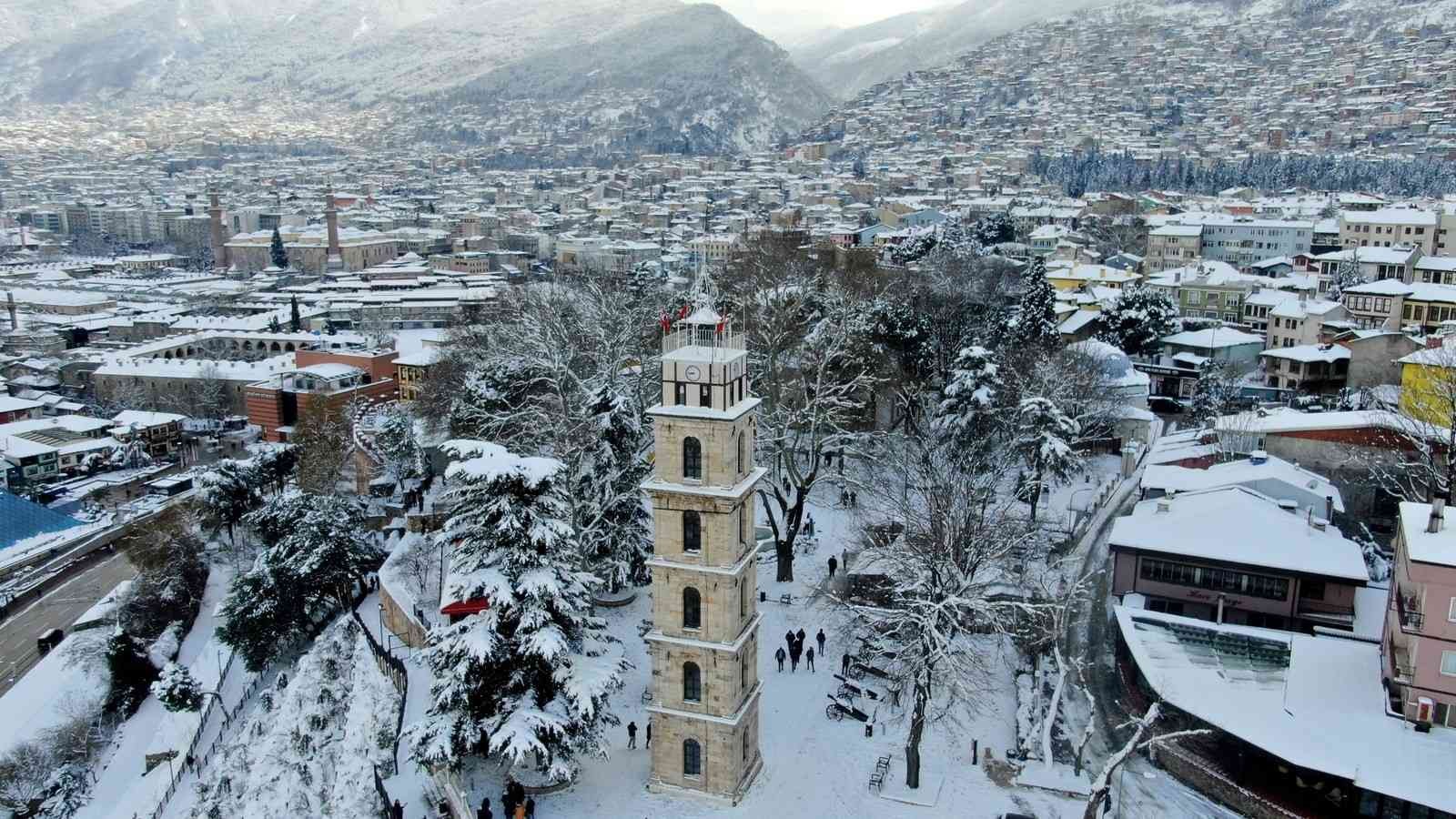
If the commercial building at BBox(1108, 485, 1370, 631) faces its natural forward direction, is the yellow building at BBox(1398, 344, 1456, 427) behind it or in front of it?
behind

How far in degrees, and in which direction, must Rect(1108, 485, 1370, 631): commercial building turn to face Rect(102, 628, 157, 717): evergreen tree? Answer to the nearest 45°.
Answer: approximately 90° to its right

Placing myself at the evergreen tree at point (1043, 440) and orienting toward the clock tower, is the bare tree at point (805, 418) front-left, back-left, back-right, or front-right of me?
front-right

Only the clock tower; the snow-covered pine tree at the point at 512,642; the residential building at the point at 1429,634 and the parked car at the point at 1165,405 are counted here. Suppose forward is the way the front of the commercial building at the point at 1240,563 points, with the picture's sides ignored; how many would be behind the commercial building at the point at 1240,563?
1

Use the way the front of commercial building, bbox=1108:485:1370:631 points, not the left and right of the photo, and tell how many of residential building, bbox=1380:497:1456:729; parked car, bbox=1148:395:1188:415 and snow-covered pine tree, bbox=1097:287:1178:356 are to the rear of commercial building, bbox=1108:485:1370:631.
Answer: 2

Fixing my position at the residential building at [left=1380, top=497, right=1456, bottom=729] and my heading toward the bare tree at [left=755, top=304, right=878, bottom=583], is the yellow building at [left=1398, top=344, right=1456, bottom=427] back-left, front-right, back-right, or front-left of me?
front-right

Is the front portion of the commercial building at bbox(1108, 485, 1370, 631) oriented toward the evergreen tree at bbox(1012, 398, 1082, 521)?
no

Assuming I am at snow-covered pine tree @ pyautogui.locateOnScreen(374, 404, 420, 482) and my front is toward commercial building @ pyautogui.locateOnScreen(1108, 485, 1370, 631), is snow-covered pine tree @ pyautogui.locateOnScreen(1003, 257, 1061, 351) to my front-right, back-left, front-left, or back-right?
front-left

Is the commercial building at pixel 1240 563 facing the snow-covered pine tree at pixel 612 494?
no

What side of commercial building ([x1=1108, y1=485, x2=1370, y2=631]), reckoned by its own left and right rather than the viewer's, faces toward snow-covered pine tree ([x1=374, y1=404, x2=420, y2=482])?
right

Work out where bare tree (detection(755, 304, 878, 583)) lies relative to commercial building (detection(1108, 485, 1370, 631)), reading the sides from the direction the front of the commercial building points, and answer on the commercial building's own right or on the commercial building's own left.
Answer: on the commercial building's own right

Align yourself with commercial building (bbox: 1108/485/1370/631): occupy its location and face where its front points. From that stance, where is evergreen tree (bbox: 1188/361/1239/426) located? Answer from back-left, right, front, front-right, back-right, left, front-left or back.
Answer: back

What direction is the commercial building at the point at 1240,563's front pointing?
toward the camera

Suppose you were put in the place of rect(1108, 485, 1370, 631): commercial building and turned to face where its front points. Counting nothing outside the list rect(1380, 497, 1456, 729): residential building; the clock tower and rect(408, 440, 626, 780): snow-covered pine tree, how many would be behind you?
0

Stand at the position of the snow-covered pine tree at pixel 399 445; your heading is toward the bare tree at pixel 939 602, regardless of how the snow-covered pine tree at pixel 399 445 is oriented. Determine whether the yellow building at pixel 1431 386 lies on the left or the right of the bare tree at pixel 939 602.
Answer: left

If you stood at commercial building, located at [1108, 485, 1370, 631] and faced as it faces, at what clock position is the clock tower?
The clock tower is roughly at 1 o'clock from the commercial building.

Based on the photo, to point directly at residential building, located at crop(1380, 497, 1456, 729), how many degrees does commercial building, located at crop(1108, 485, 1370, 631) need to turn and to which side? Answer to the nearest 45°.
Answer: approximately 45° to its left

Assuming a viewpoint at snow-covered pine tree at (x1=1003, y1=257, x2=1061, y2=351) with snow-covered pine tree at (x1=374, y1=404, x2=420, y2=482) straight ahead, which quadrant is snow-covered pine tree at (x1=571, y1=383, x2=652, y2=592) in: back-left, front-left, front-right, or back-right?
front-left
